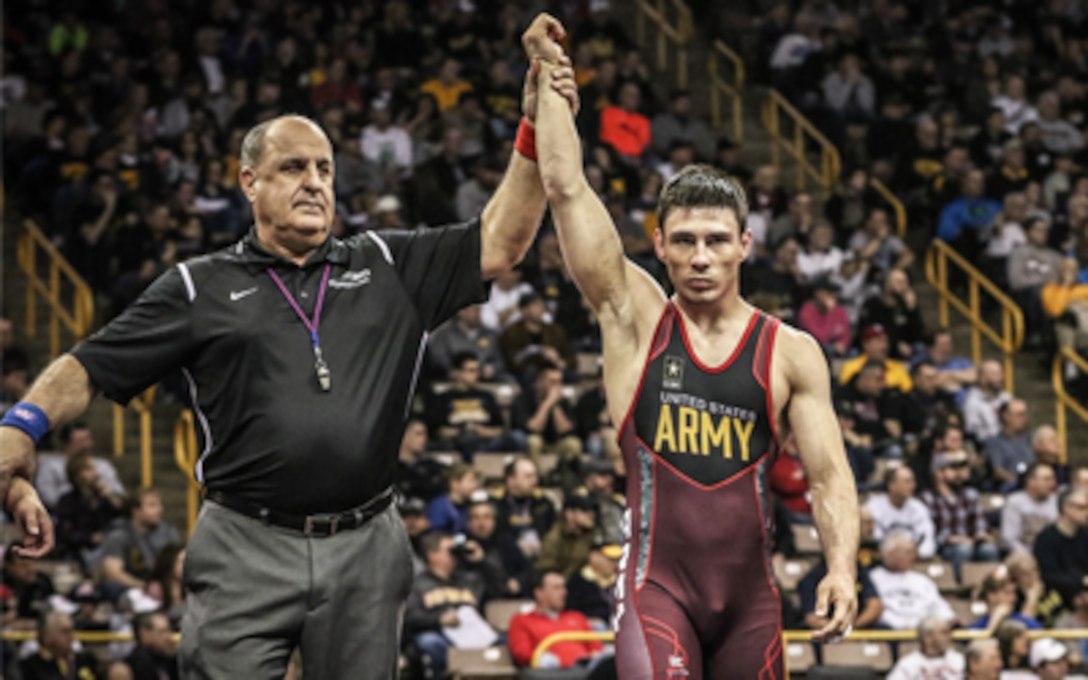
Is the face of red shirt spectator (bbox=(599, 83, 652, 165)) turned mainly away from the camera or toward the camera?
toward the camera

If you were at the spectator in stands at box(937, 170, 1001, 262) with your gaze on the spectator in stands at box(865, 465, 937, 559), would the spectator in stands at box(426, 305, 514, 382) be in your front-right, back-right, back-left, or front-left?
front-right

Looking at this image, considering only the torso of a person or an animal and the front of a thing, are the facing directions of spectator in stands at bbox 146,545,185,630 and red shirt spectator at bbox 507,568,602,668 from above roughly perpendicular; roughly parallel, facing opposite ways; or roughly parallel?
roughly parallel

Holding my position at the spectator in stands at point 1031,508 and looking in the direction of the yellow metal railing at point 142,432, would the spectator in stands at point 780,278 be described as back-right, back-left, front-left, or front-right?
front-right

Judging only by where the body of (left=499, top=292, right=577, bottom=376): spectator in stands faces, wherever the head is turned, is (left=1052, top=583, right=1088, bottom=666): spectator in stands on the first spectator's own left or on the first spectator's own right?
on the first spectator's own left

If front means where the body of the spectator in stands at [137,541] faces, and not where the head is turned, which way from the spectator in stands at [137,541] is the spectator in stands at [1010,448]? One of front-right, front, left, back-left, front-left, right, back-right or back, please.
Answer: front-left

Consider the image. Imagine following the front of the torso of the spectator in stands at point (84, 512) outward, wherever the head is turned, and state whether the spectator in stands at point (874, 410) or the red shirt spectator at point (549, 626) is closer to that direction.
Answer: the red shirt spectator

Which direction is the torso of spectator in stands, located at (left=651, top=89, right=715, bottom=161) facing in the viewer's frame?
toward the camera

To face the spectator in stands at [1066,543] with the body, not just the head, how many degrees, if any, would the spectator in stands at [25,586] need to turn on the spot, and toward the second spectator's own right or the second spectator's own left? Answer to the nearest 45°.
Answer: approximately 45° to the second spectator's own left

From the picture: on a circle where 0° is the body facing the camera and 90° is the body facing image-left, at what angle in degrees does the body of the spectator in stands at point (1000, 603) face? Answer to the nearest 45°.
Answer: approximately 0°

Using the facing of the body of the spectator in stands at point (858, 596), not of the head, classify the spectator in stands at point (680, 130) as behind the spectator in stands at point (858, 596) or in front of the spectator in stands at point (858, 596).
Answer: behind

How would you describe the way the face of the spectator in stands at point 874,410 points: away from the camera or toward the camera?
toward the camera

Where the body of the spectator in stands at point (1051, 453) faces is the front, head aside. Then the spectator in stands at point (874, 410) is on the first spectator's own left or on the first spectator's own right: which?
on the first spectator's own right

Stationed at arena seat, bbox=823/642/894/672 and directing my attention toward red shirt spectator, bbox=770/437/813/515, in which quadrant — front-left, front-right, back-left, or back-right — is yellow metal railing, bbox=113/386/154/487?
front-left

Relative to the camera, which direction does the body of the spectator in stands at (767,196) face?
toward the camera

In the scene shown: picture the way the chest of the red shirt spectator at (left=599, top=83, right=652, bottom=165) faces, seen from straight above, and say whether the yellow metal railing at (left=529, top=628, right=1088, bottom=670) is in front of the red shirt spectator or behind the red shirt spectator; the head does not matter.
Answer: in front

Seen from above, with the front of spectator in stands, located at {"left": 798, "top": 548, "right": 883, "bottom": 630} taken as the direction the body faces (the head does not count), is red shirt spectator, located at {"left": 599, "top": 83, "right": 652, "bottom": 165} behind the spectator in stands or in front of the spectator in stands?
behind

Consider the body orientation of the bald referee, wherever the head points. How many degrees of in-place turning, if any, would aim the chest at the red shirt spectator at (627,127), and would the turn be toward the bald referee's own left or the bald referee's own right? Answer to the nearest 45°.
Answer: approximately 180°
